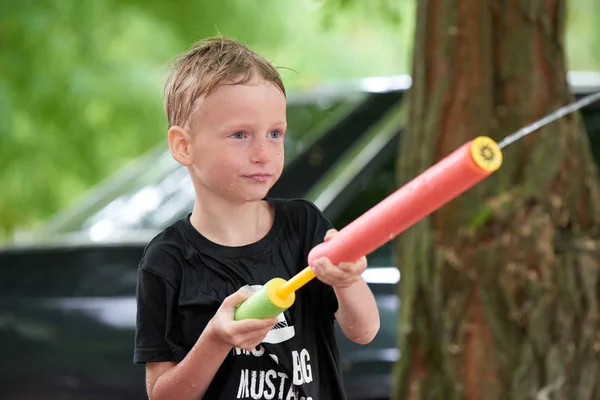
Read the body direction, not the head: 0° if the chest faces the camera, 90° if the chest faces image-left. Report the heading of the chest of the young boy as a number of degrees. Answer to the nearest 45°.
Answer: approximately 315°

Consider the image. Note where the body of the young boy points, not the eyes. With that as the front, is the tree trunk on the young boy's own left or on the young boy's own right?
on the young boy's own left

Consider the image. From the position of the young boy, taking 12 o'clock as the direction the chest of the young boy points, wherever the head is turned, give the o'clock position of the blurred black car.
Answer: The blurred black car is roughly at 7 o'clock from the young boy.
